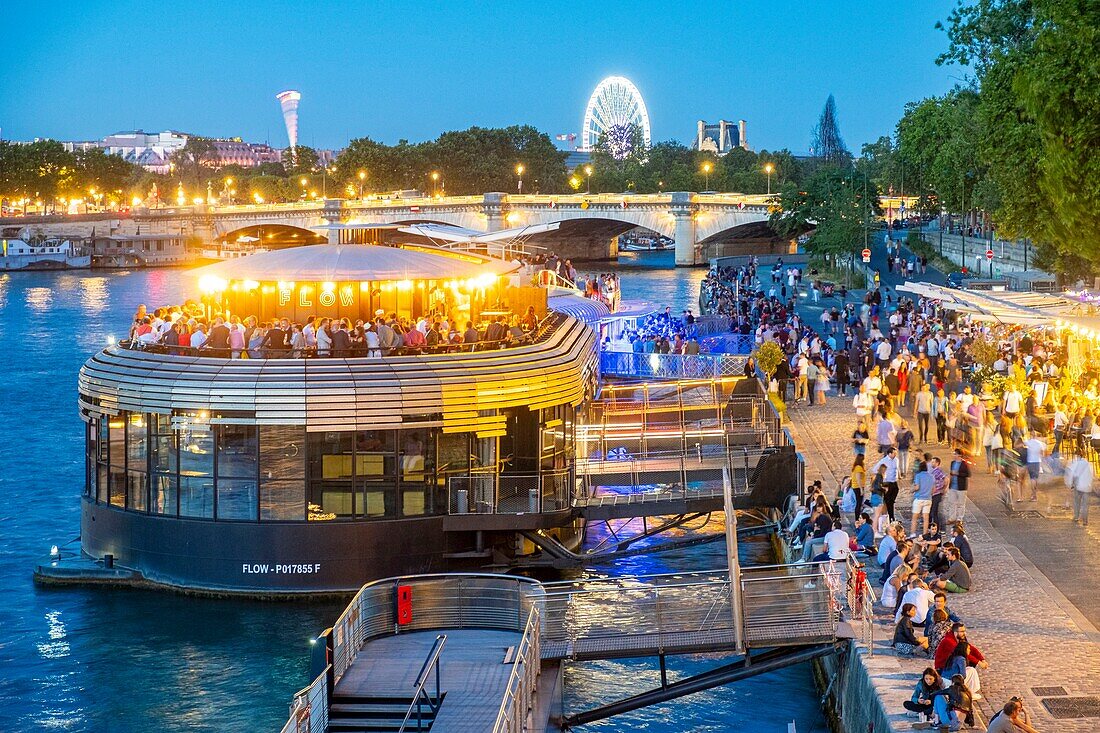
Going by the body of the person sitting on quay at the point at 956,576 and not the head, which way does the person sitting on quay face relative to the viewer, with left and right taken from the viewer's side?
facing to the left of the viewer

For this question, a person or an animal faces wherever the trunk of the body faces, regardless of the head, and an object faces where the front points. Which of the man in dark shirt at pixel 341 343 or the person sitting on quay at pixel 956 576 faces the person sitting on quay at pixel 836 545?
the person sitting on quay at pixel 956 576

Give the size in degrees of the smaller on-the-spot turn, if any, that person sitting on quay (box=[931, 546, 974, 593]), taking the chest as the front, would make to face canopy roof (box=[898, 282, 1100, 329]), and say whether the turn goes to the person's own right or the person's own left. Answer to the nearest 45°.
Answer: approximately 90° to the person's own right

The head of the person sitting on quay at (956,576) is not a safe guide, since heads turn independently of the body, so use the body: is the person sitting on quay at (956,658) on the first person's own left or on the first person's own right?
on the first person's own left

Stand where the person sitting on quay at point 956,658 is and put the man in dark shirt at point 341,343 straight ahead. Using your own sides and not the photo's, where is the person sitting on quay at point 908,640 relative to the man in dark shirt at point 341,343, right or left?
right

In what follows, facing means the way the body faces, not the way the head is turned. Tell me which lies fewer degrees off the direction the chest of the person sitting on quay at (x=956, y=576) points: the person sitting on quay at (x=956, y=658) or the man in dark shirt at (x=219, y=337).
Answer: the man in dark shirt

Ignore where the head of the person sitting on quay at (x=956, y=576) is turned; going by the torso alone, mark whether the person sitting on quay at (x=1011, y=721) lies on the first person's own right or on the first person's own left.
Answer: on the first person's own left

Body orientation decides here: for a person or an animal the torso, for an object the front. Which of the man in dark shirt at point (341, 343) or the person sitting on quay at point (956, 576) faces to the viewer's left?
the person sitting on quay

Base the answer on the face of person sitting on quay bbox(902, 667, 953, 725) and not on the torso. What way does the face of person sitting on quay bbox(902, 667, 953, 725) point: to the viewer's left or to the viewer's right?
to the viewer's left
